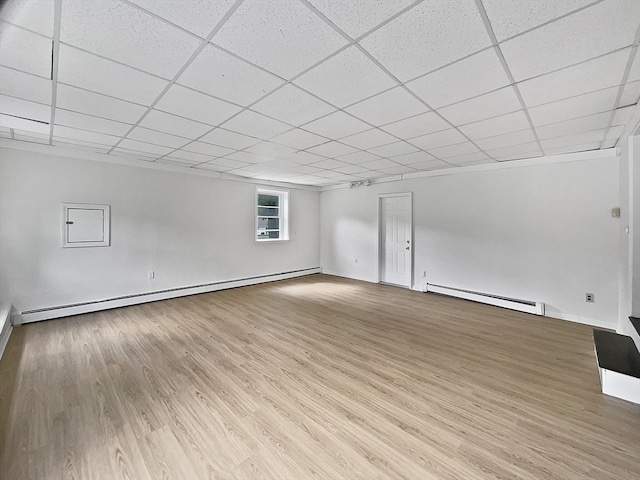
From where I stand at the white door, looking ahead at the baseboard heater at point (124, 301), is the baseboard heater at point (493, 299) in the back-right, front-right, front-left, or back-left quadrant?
back-left

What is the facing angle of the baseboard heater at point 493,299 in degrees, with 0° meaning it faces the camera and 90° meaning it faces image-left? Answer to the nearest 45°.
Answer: approximately 45°

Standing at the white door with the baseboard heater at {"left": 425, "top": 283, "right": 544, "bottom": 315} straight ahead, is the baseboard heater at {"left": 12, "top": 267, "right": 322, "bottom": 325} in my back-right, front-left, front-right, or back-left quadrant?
back-right

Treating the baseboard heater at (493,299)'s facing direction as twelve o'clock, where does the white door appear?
The white door is roughly at 2 o'clock from the baseboard heater.

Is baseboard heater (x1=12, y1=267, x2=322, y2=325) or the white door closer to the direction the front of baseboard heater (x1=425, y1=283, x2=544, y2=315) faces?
the baseboard heater

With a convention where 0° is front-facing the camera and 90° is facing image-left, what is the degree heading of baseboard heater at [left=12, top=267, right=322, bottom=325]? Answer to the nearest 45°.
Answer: approximately 315°

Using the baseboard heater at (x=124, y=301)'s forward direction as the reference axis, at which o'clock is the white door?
The white door is roughly at 11 o'clock from the baseboard heater.
